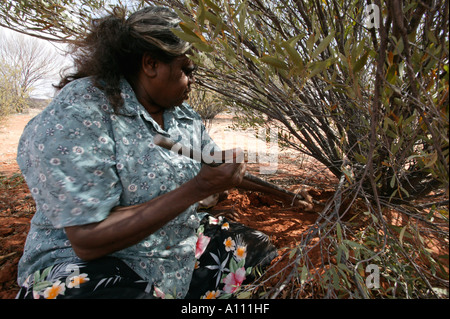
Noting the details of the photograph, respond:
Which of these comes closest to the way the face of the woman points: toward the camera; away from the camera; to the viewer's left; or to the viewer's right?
to the viewer's right

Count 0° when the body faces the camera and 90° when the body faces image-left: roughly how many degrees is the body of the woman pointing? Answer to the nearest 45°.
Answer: approximately 270°
